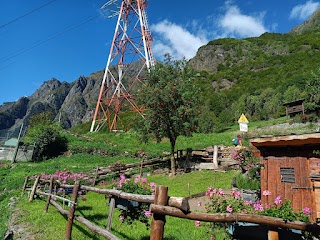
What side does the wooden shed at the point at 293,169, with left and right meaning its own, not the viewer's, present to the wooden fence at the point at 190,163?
right

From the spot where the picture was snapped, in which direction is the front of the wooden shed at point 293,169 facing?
facing the viewer and to the left of the viewer

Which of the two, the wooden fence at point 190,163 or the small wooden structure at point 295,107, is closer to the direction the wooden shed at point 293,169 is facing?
the wooden fence

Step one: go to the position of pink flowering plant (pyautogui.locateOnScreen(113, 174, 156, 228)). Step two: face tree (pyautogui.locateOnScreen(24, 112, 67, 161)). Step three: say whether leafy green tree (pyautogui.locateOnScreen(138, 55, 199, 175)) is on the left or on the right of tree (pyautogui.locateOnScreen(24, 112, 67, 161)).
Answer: right

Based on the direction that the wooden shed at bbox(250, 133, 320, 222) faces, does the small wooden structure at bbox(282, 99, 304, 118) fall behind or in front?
behind

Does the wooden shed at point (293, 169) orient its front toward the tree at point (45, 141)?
no

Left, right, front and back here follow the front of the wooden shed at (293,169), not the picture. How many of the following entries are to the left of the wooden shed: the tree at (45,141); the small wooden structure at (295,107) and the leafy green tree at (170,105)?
0

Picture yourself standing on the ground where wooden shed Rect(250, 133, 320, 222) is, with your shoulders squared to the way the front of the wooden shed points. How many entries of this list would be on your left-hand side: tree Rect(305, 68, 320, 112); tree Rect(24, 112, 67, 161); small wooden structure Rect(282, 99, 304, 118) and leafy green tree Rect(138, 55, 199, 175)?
0

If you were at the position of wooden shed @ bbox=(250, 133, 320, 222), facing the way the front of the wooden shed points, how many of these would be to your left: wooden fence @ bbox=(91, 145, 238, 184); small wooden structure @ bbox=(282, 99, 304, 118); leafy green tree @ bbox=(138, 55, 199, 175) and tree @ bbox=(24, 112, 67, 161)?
0

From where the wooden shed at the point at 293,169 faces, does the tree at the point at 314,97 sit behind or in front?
behind

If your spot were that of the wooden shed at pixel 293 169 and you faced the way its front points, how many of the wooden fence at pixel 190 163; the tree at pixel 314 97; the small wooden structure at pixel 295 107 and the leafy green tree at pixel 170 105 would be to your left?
0

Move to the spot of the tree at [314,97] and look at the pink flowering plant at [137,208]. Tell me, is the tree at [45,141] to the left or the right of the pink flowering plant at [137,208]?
right

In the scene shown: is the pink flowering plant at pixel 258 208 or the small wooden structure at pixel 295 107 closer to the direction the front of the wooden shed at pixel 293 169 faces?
the pink flowering plant
